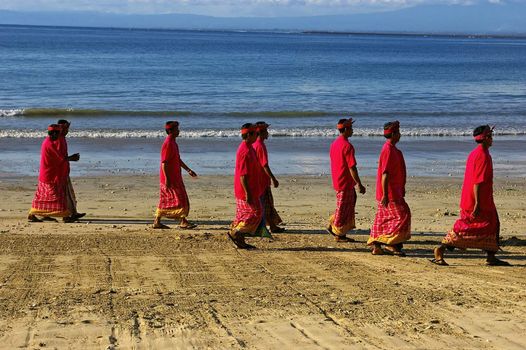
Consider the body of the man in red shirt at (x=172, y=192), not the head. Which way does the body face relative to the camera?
to the viewer's right

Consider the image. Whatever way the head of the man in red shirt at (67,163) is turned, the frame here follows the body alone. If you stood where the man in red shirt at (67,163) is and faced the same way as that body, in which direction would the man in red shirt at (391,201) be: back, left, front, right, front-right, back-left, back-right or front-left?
front-right

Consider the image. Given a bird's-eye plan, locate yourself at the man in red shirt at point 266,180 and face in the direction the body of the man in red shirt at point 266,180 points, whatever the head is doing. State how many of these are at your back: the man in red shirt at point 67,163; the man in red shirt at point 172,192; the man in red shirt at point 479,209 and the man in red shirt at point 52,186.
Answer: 3

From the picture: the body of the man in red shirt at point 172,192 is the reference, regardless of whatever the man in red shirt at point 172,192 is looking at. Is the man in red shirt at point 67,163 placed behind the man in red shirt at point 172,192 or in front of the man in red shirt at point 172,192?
behind

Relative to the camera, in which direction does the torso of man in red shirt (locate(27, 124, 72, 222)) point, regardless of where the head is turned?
to the viewer's right

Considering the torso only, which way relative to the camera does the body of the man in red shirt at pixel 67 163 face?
to the viewer's right

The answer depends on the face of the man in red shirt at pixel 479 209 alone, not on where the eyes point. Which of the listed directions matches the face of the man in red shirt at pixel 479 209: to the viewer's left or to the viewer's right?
to the viewer's right

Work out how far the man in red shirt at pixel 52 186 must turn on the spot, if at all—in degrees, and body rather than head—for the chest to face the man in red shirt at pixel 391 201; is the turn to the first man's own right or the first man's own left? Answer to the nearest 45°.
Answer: approximately 45° to the first man's own right

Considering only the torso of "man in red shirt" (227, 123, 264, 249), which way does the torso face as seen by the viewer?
to the viewer's right

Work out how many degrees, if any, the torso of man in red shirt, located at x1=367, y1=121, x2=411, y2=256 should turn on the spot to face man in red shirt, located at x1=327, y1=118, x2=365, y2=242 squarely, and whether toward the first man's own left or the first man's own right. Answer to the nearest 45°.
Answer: approximately 135° to the first man's own left

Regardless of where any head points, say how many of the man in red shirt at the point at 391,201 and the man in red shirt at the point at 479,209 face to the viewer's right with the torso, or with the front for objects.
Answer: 2

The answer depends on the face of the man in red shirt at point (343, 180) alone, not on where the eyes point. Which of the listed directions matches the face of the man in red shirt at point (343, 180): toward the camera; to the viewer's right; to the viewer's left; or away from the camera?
to the viewer's right

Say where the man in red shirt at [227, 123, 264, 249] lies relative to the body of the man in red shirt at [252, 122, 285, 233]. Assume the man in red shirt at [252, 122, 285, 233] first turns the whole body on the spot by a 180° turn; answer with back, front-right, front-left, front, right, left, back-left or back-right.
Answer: left

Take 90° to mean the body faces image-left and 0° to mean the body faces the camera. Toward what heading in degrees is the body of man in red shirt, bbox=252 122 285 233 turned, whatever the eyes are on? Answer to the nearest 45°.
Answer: approximately 270°

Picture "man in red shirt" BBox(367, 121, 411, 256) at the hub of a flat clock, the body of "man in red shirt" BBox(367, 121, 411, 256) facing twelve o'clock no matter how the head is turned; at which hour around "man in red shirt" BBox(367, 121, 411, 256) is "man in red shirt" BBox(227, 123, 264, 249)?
"man in red shirt" BBox(227, 123, 264, 249) is roughly at 6 o'clock from "man in red shirt" BBox(367, 121, 411, 256).

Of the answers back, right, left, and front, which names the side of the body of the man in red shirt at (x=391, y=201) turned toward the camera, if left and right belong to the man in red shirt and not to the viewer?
right
